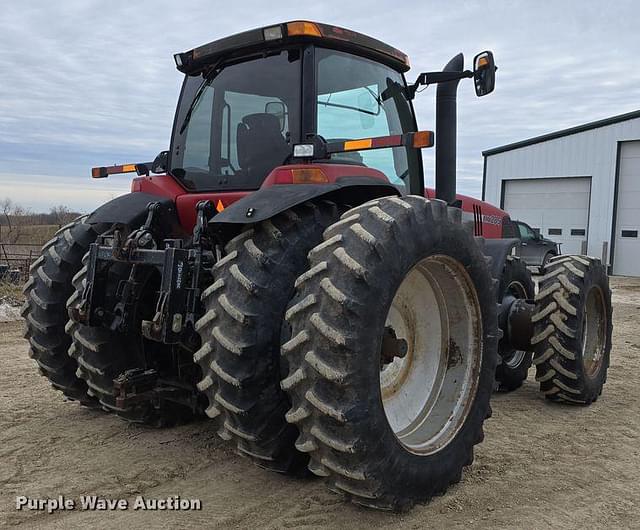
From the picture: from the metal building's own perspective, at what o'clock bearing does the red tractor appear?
The red tractor is roughly at 12 o'clock from the metal building.

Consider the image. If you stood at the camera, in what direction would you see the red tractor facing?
facing away from the viewer and to the right of the viewer

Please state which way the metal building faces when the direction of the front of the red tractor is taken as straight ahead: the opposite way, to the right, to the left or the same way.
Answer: the opposite way

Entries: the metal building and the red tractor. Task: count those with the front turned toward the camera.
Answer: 1

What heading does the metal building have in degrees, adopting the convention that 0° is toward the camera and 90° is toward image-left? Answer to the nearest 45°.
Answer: approximately 0°

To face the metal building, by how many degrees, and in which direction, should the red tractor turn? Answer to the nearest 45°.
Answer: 0° — it already faces it
